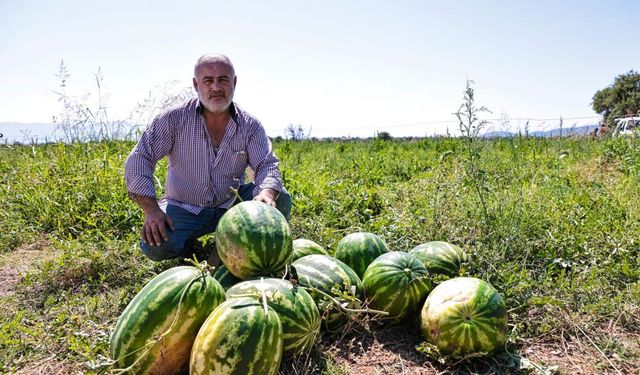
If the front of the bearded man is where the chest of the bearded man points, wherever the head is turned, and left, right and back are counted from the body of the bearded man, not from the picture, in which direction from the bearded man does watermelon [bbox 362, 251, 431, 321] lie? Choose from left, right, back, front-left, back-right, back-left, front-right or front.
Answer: front-left

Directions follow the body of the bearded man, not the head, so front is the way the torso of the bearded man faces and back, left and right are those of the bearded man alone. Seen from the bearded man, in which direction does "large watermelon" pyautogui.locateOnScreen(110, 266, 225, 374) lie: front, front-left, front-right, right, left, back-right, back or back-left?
front

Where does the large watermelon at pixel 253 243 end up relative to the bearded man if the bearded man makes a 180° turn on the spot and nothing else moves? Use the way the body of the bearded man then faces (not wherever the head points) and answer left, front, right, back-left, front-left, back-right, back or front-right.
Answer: back

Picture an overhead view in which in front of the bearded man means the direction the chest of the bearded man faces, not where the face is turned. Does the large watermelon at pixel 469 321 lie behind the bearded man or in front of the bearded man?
in front

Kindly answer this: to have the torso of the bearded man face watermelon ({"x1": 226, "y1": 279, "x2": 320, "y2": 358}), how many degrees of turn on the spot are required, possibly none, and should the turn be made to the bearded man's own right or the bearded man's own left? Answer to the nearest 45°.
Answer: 0° — they already face it

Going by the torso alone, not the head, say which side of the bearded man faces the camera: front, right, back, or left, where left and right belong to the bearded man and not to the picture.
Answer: front

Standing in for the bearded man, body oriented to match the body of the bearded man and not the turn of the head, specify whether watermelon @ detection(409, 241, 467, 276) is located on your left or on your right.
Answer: on your left

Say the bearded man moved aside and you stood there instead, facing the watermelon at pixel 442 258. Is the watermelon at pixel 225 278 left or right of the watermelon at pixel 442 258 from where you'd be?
right

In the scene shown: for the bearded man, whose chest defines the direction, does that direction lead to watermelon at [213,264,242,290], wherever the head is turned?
yes

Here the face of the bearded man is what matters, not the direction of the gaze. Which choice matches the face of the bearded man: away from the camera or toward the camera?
toward the camera
